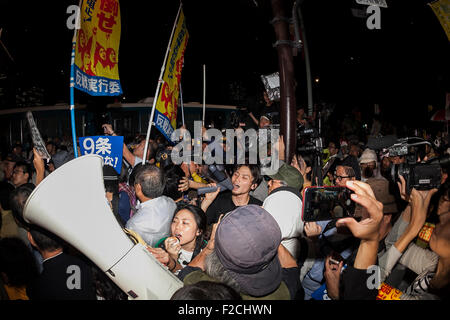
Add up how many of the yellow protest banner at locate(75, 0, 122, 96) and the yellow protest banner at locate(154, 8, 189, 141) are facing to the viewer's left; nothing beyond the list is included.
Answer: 0

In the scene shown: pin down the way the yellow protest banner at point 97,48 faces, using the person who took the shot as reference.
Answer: facing the viewer

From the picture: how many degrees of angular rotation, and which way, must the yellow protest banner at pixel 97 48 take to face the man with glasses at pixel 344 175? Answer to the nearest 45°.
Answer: approximately 90° to its left

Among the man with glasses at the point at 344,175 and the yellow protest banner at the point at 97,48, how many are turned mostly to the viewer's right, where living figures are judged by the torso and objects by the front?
0

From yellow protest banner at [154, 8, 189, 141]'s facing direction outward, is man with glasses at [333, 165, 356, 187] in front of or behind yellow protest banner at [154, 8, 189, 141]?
in front

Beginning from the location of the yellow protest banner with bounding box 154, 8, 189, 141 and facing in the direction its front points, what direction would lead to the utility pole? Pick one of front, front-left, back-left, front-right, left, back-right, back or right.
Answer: front-left

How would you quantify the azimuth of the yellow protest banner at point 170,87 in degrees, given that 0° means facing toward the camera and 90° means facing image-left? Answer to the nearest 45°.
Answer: approximately 315°
